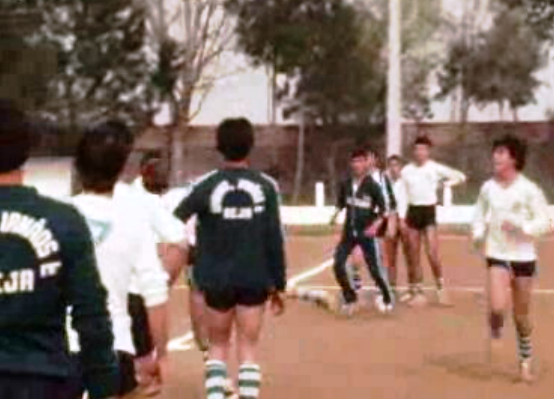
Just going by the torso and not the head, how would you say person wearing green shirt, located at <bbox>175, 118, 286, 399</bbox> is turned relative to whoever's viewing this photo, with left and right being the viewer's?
facing away from the viewer

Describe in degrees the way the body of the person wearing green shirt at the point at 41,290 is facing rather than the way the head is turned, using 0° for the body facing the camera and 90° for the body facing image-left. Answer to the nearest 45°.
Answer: approximately 180°

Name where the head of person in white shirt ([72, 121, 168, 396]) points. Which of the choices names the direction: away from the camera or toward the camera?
away from the camera

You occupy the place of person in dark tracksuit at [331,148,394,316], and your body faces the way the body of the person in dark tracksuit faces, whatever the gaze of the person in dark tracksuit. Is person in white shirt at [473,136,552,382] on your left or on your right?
on your left

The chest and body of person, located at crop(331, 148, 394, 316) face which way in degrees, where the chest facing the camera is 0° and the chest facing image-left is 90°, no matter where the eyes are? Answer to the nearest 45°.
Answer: approximately 45°

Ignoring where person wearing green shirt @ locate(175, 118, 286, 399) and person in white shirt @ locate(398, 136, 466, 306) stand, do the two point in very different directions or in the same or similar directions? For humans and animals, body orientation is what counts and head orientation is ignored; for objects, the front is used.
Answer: very different directions
